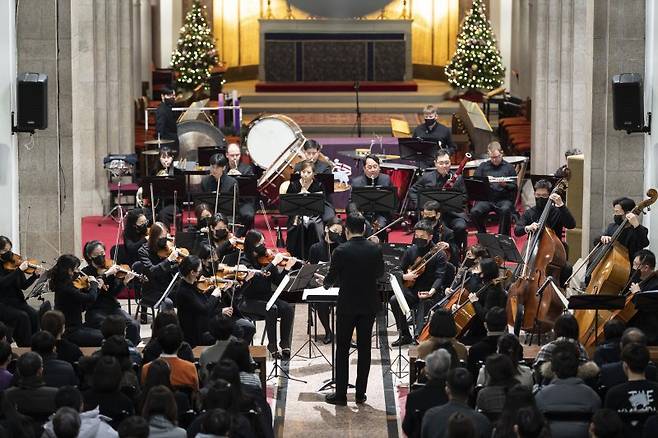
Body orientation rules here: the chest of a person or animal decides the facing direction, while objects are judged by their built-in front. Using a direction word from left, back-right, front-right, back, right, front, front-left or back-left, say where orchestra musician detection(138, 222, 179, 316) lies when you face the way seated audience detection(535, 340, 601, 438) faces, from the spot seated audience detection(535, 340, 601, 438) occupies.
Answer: front-left

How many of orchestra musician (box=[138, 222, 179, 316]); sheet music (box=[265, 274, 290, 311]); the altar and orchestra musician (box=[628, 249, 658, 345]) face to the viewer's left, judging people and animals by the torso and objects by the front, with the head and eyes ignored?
2

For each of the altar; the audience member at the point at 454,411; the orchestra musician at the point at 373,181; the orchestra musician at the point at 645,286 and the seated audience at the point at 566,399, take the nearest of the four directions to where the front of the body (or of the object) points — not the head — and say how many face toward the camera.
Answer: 2

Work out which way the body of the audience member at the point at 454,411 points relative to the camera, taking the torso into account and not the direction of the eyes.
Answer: away from the camera

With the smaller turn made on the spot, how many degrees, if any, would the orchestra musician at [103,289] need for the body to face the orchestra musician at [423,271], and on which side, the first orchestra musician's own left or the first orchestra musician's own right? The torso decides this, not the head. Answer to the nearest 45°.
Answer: approximately 45° to the first orchestra musician's own left

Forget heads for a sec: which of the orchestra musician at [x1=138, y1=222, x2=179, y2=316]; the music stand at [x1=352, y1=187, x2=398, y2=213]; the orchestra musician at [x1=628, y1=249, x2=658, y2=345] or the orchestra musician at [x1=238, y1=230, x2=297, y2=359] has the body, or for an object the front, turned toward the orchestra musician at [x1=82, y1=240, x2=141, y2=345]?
the orchestra musician at [x1=628, y1=249, x2=658, y2=345]

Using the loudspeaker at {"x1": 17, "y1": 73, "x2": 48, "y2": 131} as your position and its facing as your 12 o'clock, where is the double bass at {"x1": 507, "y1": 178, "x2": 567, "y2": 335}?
The double bass is roughly at 10 o'clock from the loudspeaker.

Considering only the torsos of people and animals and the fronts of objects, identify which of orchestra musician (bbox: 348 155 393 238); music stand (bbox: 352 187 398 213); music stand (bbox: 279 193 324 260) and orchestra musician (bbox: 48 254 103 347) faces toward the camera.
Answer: orchestra musician (bbox: 348 155 393 238)

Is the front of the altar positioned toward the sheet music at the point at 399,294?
yes

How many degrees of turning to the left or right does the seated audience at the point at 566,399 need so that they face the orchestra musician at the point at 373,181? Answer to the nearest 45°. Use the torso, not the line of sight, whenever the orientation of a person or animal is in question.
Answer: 0° — they already face them

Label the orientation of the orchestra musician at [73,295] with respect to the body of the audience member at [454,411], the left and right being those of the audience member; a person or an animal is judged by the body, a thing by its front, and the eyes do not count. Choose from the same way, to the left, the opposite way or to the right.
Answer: to the right

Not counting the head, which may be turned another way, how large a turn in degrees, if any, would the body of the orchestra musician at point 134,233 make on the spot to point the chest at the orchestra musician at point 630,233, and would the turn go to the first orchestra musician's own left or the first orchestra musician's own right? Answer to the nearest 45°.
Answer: approximately 45° to the first orchestra musician's own left

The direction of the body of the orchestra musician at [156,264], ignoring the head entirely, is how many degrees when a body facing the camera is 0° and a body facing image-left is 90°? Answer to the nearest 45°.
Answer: approximately 270°

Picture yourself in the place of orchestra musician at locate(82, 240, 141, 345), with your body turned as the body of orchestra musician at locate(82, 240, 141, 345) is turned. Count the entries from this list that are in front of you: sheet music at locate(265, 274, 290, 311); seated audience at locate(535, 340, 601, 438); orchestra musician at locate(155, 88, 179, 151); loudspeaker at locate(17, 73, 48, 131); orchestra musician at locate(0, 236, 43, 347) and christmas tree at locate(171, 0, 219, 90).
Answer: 2

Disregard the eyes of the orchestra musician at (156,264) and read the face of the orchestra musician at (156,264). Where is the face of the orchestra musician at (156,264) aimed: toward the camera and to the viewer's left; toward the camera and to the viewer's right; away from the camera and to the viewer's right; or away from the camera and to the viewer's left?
toward the camera and to the viewer's right
